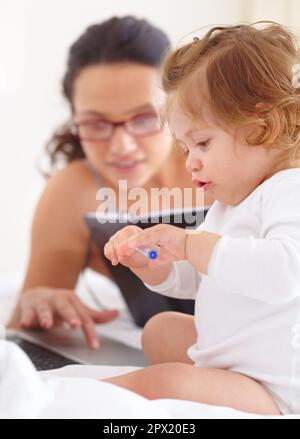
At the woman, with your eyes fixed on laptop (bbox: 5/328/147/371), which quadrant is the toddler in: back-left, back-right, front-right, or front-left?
front-left

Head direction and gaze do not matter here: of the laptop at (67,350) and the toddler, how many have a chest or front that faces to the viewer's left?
1

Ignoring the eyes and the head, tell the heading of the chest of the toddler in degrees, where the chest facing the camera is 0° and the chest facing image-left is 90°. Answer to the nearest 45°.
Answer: approximately 90°

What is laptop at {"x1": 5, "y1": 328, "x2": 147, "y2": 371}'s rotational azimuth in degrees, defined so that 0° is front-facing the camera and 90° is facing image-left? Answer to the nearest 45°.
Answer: approximately 225°
